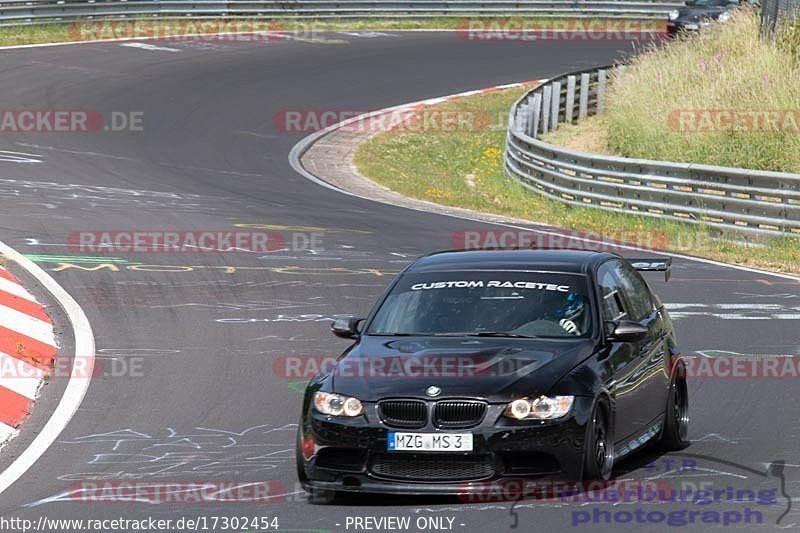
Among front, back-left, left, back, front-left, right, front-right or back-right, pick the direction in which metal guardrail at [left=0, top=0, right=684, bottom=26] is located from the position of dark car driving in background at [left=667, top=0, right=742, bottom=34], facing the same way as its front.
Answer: front-right

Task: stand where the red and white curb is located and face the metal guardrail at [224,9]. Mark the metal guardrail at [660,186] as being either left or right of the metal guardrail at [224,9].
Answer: right

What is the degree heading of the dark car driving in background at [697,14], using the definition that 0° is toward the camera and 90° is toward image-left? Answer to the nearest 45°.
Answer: approximately 45°

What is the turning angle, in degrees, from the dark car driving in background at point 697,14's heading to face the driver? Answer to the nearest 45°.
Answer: approximately 45° to its left

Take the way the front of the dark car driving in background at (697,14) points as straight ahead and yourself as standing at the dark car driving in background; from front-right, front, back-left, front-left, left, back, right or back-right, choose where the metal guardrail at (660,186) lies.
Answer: front-left

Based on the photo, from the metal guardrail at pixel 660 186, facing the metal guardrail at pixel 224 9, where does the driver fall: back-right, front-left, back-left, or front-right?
back-left
